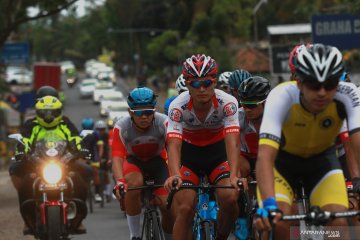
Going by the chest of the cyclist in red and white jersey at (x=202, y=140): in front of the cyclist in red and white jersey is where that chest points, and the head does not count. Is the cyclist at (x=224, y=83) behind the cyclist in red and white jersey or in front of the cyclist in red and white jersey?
behind

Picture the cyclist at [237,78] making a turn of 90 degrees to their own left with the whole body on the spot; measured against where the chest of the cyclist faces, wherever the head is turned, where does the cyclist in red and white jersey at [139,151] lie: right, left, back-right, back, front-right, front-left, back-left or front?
back-right

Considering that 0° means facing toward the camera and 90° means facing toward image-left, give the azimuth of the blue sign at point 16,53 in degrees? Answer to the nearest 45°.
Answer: approximately 0°

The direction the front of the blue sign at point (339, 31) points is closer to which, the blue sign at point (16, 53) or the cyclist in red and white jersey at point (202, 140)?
the cyclist in red and white jersey

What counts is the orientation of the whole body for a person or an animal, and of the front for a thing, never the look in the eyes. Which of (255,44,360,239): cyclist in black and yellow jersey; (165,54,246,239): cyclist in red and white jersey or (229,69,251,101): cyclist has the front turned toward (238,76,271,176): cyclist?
(229,69,251,101): cyclist

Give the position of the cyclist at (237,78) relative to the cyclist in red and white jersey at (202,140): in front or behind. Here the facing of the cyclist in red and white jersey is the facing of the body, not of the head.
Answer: behind

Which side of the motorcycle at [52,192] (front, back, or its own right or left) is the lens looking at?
front

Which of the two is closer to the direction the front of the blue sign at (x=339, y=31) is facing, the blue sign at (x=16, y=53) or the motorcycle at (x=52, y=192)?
the motorcycle

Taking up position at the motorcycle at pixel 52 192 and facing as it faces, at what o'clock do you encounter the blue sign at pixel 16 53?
The blue sign is roughly at 6 o'clock from the motorcycle.

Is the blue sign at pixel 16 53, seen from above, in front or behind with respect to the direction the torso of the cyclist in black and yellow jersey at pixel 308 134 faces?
behind

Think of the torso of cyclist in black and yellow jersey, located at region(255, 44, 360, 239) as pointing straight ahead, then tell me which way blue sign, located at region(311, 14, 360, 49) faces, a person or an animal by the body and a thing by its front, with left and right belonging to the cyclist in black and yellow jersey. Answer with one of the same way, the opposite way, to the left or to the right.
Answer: the same way

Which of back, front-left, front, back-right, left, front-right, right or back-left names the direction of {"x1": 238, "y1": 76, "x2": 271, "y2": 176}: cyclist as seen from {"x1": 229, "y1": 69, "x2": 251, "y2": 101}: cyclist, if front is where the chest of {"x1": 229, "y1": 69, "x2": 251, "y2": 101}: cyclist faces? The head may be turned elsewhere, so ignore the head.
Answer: front

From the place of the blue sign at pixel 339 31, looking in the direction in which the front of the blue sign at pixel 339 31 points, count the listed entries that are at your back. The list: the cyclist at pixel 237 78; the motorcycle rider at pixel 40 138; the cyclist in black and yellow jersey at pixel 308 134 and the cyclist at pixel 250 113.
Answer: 0

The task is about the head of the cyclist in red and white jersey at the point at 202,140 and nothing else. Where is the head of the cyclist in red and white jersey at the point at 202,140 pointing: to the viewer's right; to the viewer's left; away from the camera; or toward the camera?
toward the camera

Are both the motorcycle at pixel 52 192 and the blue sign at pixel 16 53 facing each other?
no

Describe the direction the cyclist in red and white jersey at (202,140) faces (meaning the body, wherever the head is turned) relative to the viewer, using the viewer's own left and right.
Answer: facing the viewer

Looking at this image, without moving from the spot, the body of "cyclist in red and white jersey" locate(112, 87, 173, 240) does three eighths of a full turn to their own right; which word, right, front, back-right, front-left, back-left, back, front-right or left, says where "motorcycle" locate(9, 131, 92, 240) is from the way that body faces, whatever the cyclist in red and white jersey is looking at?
front

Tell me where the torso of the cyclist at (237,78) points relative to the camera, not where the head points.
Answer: toward the camera

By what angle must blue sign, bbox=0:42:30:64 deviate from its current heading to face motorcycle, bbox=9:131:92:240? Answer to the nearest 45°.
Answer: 0° — it already faces it

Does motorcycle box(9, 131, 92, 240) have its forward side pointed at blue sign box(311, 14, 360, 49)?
no

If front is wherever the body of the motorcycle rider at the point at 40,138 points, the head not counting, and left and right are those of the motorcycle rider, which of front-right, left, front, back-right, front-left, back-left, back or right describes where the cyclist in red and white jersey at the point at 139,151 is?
front-left

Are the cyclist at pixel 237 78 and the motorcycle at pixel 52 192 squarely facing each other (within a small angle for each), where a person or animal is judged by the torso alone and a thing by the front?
no
